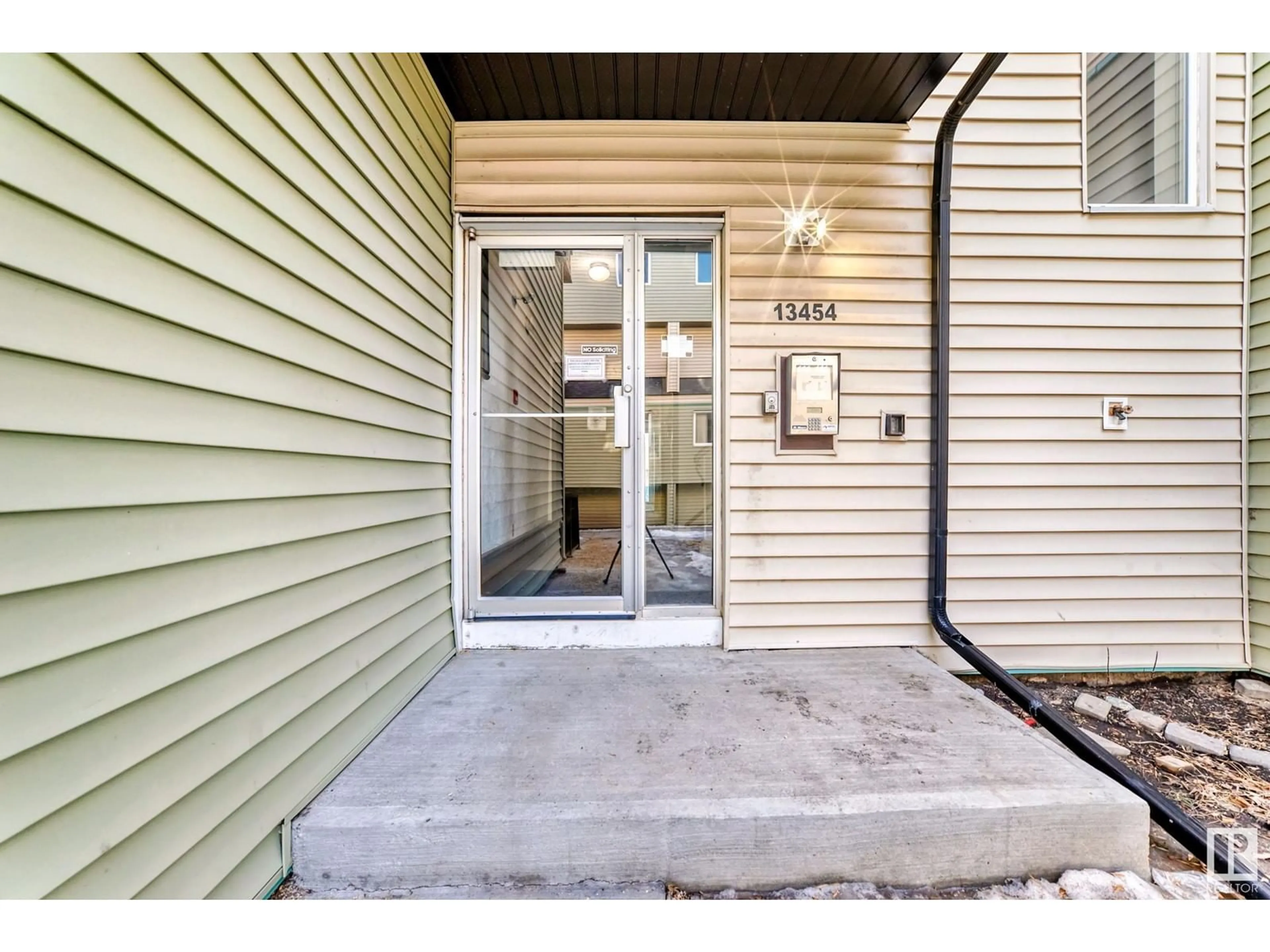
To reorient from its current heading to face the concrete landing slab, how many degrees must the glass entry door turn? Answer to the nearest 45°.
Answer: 0° — it already faces it

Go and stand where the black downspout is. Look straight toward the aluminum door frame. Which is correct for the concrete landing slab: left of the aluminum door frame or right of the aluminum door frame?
left

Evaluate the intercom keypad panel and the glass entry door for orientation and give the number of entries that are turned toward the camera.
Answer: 2

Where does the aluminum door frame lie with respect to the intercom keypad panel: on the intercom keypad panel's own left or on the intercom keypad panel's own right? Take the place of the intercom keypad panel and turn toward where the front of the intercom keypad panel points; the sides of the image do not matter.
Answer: on the intercom keypad panel's own right

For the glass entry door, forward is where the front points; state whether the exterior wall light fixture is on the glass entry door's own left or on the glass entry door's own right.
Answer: on the glass entry door's own left

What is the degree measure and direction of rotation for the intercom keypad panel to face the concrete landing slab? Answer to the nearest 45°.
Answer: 0° — it already faces it

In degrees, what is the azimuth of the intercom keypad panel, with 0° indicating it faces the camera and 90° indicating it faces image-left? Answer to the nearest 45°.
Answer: approximately 0°

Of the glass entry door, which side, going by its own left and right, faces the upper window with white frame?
left

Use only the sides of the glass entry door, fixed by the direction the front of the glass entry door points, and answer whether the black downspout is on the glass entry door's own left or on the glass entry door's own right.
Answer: on the glass entry door's own left
